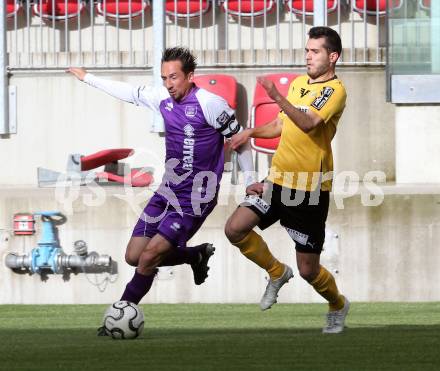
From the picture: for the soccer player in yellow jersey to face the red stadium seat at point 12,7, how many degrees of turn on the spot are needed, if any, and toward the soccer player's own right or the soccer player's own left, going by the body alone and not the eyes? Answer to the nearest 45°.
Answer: approximately 90° to the soccer player's own right

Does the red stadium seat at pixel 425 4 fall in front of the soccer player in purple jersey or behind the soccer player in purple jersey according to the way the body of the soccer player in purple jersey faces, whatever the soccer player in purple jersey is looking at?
behind

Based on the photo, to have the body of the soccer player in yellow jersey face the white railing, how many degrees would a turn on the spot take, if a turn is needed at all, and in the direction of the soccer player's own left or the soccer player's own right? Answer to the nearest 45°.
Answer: approximately 135° to the soccer player's own right

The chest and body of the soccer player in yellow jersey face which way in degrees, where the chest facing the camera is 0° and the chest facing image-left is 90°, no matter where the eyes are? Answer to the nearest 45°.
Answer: approximately 45°

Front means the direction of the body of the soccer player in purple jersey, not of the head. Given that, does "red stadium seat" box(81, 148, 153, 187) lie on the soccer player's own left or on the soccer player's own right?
on the soccer player's own right

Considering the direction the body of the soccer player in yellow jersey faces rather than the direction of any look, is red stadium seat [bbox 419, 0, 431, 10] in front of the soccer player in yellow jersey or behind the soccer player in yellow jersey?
behind

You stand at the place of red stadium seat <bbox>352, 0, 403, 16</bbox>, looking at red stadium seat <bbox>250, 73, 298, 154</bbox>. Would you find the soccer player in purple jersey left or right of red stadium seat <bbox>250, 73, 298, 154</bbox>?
left

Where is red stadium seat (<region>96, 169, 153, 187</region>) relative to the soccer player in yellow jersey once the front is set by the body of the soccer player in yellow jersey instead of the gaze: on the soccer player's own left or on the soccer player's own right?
on the soccer player's own right

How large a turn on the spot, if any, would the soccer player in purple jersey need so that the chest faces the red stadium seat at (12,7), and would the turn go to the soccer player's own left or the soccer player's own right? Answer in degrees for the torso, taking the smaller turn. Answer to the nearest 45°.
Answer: approximately 135° to the soccer player's own right

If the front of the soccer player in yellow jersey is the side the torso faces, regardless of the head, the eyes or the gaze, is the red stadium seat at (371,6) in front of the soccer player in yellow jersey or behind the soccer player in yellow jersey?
behind

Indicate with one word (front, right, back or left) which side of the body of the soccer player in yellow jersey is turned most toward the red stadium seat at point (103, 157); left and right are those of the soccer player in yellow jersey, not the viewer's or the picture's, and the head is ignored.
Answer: right

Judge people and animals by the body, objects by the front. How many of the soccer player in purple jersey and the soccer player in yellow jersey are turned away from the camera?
0
